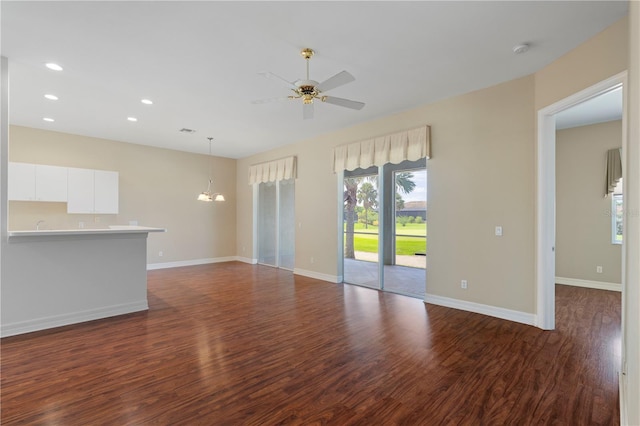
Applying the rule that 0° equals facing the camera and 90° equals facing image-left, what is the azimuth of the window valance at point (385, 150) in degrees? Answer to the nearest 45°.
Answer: approximately 45°

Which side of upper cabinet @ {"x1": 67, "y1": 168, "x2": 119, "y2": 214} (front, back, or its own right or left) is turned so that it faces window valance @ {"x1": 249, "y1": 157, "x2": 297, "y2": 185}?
left

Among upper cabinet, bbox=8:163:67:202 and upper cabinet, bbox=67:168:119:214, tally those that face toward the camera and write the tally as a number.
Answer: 2

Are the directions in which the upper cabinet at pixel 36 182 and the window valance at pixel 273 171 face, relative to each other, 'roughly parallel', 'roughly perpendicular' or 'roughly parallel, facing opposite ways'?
roughly perpendicular

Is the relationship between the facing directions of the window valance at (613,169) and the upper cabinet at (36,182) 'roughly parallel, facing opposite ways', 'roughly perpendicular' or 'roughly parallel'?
roughly perpendicular

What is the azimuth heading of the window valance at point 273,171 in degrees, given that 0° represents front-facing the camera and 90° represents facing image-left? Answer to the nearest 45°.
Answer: approximately 45°
